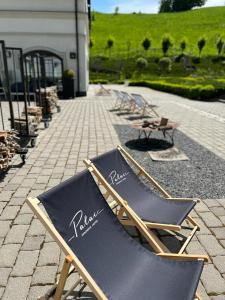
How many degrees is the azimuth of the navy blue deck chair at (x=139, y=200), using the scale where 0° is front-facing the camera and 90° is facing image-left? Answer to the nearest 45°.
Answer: approximately 315°

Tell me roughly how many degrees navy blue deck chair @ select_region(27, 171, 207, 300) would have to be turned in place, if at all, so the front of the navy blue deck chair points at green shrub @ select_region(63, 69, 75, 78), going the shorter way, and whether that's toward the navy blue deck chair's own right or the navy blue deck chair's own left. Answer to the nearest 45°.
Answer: approximately 135° to the navy blue deck chair's own left

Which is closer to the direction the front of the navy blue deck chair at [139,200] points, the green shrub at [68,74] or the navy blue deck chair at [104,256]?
the navy blue deck chair

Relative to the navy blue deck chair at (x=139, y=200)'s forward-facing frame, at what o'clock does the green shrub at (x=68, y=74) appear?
The green shrub is roughly at 7 o'clock from the navy blue deck chair.

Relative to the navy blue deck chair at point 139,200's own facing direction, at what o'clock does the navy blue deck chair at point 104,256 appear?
the navy blue deck chair at point 104,256 is roughly at 2 o'clock from the navy blue deck chair at point 139,200.
